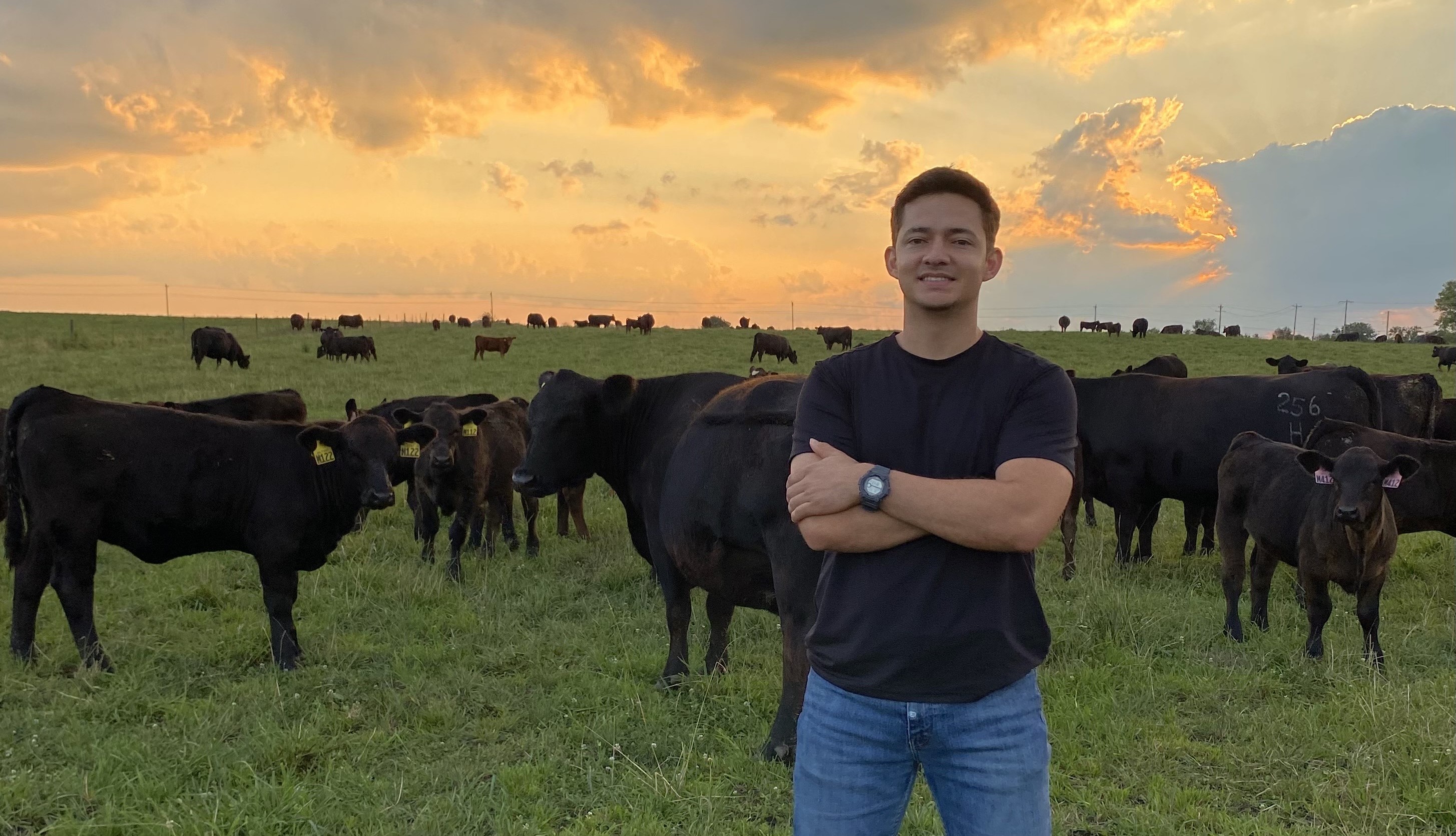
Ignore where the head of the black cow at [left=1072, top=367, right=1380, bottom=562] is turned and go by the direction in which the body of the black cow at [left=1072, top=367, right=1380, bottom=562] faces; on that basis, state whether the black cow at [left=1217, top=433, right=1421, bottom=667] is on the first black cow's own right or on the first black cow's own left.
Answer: on the first black cow's own left

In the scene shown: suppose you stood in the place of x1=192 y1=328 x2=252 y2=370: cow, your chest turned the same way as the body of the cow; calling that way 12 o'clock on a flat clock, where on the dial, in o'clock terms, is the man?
The man is roughly at 3 o'clock from the cow.

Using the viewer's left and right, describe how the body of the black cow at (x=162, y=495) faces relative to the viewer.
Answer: facing to the right of the viewer

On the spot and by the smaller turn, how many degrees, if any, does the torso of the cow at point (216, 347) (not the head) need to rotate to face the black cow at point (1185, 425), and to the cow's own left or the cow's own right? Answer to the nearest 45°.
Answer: approximately 90° to the cow's own right

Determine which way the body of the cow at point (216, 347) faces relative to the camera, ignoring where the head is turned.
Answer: to the viewer's right

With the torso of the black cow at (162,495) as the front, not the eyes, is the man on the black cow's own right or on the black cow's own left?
on the black cow's own right

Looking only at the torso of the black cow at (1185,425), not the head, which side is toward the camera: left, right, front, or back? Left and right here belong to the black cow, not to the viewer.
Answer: left

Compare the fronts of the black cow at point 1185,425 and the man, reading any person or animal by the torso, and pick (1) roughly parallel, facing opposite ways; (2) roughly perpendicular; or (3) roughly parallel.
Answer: roughly perpendicular

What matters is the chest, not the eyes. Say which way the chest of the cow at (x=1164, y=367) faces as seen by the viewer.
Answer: to the viewer's left

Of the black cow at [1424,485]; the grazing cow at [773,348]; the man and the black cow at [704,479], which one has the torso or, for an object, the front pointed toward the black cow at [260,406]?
the black cow at [704,479]
